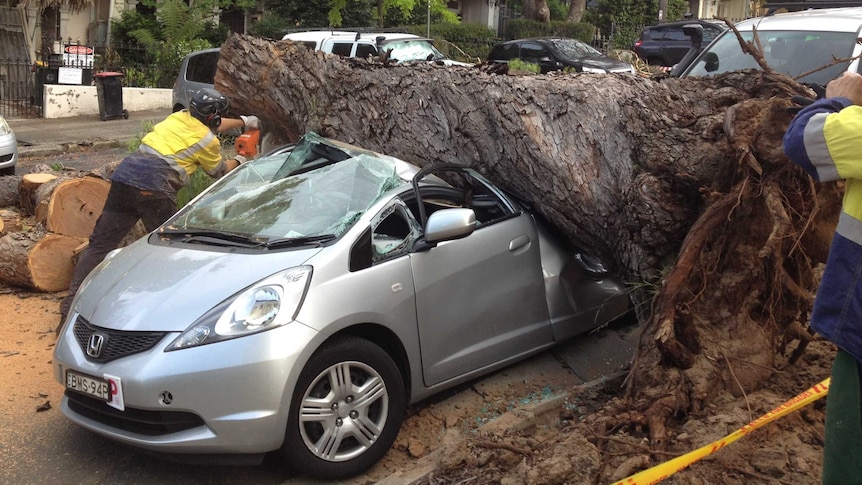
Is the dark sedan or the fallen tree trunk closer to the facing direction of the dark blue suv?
the fallen tree trunk

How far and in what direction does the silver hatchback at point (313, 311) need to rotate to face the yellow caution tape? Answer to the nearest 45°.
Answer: approximately 90° to its left

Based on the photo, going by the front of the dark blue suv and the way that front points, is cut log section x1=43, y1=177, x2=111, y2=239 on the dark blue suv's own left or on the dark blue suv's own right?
on the dark blue suv's own right

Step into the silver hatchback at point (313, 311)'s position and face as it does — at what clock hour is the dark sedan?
The dark sedan is roughly at 5 o'clock from the silver hatchback.

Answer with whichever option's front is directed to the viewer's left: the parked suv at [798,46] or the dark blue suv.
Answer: the parked suv

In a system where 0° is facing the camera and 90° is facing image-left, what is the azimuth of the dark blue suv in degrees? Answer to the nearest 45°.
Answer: approximately 270°
